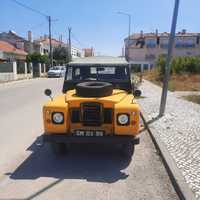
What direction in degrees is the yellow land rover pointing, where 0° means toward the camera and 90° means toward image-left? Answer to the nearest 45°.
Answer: approximately 0°

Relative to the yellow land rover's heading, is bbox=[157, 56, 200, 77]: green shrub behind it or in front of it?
behind
